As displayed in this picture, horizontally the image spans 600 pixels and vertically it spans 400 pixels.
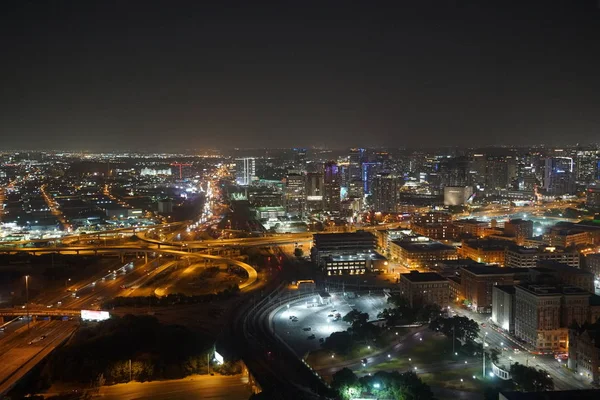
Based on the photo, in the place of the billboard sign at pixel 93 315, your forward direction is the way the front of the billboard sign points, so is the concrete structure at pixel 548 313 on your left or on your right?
on your left

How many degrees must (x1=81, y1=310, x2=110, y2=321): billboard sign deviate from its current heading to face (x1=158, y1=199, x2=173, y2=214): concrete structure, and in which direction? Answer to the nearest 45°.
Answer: approximately 180°

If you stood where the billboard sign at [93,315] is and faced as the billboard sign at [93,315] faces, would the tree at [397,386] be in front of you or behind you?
in front

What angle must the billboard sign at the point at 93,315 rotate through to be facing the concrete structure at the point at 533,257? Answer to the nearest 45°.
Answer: approximately 90° to its left

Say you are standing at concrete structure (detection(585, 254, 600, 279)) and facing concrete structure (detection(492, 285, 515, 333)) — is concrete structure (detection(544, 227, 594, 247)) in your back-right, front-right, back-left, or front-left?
back-right

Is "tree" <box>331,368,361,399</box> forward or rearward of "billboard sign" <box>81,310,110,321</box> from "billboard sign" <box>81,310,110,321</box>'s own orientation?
forward

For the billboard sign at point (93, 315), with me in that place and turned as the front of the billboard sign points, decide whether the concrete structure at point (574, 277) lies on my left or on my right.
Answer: on my left

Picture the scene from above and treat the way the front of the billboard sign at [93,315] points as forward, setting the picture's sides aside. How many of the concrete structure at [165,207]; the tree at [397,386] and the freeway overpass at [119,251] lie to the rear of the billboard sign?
2

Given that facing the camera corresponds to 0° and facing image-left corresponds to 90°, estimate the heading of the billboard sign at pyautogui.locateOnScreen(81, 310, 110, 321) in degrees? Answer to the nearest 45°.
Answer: approximately 0°

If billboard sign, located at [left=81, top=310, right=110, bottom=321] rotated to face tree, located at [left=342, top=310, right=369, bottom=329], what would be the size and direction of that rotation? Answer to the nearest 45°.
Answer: approximately 45° to its left

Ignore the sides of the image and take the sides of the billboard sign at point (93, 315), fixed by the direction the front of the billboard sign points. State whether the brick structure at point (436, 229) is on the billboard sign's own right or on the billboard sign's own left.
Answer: on the billboard sign's own left

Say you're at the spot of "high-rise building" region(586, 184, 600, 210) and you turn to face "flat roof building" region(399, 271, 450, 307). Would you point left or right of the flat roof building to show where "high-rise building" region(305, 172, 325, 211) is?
right
